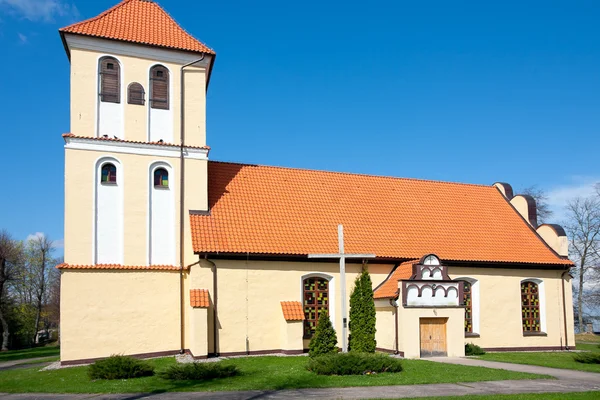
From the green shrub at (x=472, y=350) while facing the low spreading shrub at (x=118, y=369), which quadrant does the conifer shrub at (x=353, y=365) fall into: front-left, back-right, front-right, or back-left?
front-left
